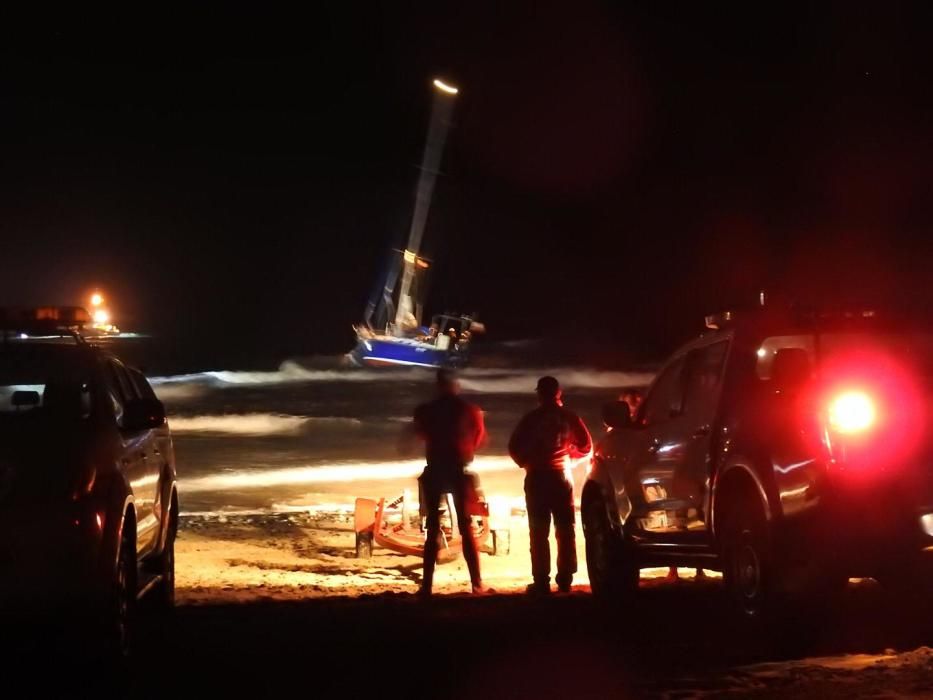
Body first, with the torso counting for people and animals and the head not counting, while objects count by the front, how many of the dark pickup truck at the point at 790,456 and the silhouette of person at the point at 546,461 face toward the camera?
0

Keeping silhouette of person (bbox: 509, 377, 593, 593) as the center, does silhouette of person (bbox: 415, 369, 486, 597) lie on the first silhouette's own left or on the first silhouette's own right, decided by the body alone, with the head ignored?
on the first silhouette's own left

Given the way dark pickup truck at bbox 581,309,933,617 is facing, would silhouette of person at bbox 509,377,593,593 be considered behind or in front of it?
in front

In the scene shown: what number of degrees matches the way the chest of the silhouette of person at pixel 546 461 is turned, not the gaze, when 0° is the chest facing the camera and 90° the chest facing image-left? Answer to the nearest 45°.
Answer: approximately 180°

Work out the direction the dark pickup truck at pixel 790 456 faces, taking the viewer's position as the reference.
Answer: facing away from the viewer and to the left of the viewer

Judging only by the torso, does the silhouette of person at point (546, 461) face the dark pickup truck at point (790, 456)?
no

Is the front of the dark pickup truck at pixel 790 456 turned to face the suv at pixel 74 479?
no

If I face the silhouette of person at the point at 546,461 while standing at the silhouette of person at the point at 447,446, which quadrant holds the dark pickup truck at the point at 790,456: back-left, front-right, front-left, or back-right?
front-right

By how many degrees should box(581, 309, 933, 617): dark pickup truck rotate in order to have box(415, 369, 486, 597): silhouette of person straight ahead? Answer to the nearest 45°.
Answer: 0° — it already faces them

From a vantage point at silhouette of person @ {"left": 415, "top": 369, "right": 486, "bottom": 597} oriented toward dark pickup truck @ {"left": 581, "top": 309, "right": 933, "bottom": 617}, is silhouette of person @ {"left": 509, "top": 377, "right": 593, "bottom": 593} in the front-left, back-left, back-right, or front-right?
front-left
